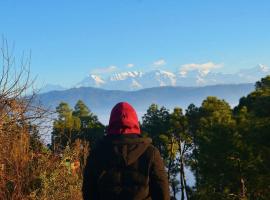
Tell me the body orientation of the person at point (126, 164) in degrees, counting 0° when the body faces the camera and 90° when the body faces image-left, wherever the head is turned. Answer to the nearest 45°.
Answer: approximately 180°
